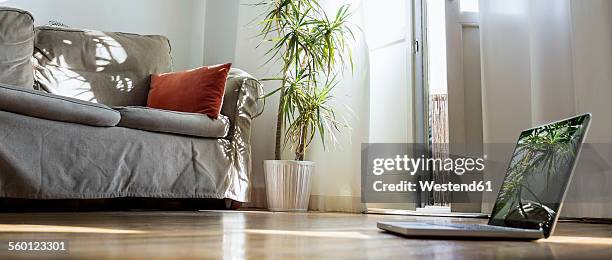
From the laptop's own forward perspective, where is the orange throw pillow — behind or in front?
in front

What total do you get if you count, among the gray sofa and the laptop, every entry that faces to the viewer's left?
1

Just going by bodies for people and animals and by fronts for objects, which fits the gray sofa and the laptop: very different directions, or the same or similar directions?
very different directions

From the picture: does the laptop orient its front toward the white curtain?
no

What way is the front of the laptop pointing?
to the viewer's left

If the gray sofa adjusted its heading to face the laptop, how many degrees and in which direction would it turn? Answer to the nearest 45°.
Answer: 0° — it already faces it

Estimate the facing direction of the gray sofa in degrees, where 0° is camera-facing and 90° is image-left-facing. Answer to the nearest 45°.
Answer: approximately 315°

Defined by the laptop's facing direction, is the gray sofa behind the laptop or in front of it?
in front
